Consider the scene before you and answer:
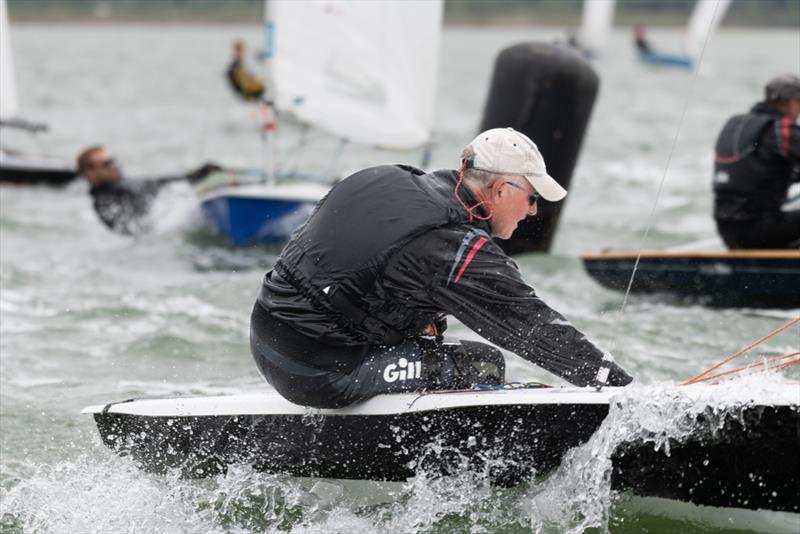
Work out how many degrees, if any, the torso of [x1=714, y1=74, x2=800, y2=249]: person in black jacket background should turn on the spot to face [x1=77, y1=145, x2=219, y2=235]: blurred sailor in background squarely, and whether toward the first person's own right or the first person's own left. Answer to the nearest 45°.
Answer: approximately 135° to the first person's own left

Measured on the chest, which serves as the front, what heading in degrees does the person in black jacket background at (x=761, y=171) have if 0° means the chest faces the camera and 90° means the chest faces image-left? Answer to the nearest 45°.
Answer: approximately 225°

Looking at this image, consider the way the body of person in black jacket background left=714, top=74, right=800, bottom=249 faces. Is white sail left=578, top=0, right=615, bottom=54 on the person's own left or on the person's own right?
on the person's own left

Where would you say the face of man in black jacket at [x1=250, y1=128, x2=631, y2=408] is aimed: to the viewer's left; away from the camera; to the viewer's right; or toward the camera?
to the viewer's right

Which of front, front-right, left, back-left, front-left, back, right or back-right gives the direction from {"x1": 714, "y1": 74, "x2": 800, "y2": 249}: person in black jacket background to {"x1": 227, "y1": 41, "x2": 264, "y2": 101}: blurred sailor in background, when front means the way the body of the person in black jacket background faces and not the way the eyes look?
left
